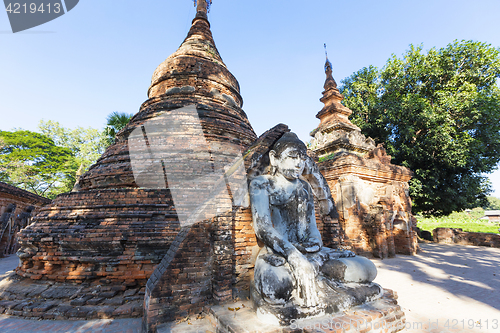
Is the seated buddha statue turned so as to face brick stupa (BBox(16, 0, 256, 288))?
no

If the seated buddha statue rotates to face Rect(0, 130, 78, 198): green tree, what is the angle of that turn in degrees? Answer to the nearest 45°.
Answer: approximately 180°

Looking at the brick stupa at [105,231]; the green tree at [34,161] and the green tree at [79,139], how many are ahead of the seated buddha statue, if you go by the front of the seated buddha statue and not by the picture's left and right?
0

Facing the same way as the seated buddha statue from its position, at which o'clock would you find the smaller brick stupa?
The smaller brick stupa is roughly at 8 o'clock from the seated buddha statue.

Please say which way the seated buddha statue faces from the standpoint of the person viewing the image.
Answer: facing the viewer and to the right of the viewer

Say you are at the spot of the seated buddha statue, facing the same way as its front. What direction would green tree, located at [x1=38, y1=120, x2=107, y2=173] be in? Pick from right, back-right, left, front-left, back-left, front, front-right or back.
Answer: back

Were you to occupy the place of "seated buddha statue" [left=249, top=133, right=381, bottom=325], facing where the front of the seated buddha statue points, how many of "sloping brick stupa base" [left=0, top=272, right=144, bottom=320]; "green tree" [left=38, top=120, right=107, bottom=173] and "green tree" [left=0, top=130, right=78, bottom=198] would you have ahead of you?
0

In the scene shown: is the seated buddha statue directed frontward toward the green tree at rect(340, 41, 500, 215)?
no
